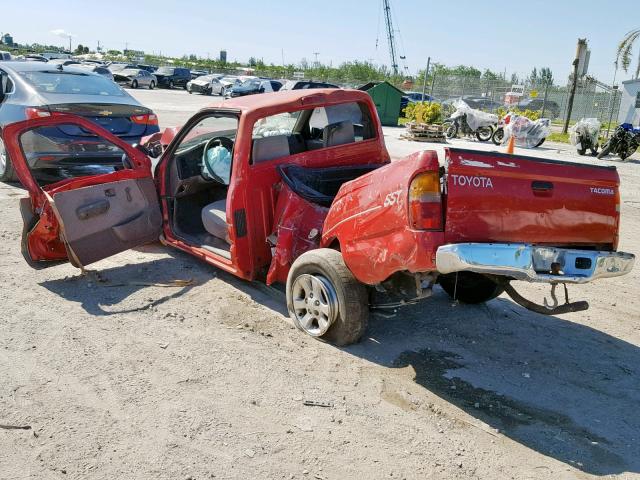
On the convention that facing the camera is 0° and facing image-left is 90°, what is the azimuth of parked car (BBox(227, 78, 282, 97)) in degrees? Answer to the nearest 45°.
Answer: approximately 45°

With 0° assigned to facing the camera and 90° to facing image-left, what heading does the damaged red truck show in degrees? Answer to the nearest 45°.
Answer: approximately 135°

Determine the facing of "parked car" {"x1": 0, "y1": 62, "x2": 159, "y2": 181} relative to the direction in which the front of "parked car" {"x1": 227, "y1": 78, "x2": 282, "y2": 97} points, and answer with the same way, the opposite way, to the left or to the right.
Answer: to the right

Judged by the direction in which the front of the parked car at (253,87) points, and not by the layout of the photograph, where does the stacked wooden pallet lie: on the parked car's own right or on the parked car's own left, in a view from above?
on the parked car's own left

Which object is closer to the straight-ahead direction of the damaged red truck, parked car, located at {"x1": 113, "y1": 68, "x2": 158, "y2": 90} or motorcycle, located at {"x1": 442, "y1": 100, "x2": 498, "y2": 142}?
the parked car

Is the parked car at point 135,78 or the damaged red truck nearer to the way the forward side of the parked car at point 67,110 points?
the parked car

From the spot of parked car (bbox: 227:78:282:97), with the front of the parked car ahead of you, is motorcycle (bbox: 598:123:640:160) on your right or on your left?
on your left

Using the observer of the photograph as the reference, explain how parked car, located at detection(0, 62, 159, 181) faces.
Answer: facing away from the viewer and to the left of the viewer

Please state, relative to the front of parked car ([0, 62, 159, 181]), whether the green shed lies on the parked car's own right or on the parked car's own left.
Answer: on the parked car's own right

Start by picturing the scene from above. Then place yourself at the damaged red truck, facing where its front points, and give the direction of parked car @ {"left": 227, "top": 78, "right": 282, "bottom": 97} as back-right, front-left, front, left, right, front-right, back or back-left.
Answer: front-right

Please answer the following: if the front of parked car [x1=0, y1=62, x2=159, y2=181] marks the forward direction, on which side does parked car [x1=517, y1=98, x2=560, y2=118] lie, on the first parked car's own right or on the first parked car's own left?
on the first parked car's own right

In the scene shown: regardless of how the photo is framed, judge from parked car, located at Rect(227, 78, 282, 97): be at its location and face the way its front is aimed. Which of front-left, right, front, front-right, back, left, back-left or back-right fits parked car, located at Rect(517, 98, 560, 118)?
back-left

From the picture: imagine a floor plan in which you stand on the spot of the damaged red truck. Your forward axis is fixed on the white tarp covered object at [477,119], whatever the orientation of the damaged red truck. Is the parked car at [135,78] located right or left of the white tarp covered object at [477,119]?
left

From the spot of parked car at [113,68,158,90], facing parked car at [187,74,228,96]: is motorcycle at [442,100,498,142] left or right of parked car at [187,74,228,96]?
right
